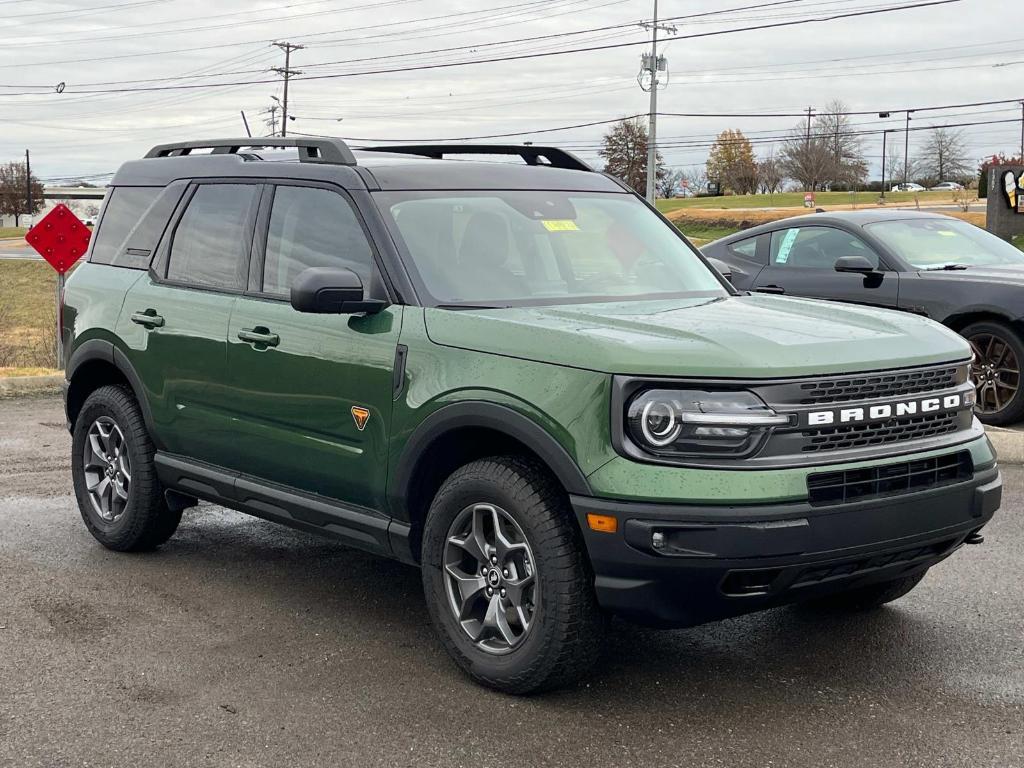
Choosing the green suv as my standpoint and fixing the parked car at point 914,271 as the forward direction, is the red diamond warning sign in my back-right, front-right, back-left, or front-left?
front-left

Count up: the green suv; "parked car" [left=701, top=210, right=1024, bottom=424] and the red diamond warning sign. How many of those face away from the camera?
0

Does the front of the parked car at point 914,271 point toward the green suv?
no

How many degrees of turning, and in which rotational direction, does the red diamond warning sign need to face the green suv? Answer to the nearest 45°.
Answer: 0° — it already faces it

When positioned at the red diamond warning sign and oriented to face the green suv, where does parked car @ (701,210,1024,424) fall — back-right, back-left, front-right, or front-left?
front-left

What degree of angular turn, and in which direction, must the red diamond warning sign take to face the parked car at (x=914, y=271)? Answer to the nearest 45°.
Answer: approximately 45° to its left

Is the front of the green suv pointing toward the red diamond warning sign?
no

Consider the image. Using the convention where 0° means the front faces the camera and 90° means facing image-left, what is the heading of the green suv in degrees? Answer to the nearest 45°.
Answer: approximately 315°

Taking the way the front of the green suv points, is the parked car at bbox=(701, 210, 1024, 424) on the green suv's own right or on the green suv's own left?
on the green suv's own left

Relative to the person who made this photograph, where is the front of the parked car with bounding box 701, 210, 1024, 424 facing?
facing the viewer and to the right of the viewer

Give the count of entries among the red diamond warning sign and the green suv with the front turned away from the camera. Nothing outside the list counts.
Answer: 0

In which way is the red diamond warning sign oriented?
toward the camera

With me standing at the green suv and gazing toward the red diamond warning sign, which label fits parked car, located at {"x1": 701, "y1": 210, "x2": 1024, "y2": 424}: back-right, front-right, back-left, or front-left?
front-right

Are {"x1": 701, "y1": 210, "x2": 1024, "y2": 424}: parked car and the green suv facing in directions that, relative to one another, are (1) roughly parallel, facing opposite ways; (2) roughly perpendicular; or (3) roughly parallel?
roughly parallel
